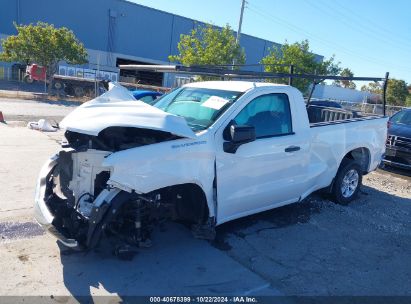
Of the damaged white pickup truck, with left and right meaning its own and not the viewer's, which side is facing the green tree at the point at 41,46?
right

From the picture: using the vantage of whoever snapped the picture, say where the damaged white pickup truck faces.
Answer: facing the viewer and to the left of the viewer

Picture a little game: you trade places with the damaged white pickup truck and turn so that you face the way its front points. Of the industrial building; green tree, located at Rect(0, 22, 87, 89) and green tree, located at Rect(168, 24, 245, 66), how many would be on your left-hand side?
0

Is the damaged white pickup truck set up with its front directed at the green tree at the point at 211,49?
no

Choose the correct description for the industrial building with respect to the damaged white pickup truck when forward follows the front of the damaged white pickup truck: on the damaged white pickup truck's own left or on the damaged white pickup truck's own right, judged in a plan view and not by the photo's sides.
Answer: on the damaged white pickup truck's own right
